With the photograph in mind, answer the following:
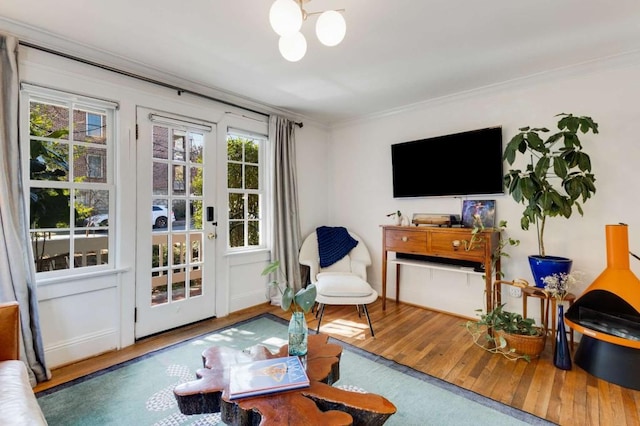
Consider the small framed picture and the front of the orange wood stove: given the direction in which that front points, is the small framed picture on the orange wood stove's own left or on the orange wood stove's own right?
on the orange wood stove's own right

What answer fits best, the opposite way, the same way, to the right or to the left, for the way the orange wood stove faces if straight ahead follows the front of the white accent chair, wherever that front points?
to the right

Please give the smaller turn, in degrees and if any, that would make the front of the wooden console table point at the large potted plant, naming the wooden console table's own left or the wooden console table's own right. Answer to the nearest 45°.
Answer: approximately 90° to the wooden console table's own left

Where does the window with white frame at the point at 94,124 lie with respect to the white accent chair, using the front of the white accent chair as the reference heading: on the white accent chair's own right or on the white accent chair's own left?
on the white accent chair's own right

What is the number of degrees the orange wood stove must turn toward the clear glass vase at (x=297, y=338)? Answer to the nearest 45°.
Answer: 0° — it already faces it

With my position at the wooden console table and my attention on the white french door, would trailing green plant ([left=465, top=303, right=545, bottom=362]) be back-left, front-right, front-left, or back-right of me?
back-left

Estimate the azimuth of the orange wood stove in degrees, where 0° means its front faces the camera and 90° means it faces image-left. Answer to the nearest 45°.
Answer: approximately 45°

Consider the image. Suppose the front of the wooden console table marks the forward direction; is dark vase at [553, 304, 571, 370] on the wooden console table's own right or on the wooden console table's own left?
on the wooden console table's own left
